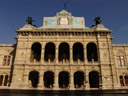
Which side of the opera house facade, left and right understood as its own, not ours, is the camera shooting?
front
